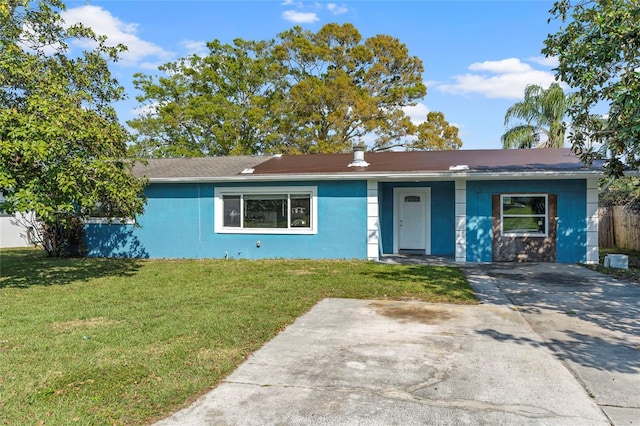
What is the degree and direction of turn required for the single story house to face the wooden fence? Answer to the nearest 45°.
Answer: approximately 90° to its left

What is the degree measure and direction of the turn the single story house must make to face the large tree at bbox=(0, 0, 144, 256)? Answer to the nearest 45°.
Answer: approximately 45° to its right

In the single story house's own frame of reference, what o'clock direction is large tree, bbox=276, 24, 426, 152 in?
The large tree is roughly at 6 o'clock from the single story house.

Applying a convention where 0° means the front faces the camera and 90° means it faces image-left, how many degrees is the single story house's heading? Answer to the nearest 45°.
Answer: approximately 0°

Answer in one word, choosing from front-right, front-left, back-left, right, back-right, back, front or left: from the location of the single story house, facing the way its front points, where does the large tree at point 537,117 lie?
back-left

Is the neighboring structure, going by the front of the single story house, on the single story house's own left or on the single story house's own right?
on the single story house's own right

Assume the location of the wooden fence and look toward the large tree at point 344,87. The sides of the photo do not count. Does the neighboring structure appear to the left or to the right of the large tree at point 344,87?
left

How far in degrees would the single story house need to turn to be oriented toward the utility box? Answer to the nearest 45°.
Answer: approximately 90° to its left

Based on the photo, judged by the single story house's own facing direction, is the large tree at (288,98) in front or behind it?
behind
